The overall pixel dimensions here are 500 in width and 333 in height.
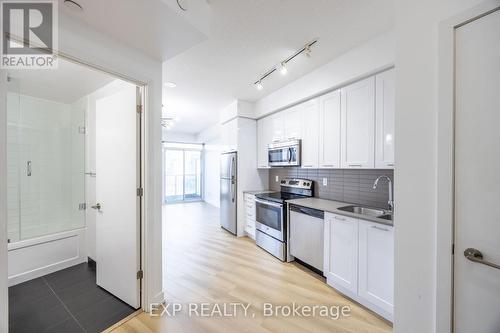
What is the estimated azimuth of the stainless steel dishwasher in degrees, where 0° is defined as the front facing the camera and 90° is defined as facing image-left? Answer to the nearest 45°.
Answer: approximately 45°

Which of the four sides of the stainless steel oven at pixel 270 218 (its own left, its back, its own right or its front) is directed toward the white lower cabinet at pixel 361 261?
left

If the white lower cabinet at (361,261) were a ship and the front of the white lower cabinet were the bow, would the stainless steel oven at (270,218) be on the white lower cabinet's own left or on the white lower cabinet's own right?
on the white lower cabinet's own right

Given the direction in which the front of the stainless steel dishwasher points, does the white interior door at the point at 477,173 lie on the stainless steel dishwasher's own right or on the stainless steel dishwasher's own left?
on the stainless steel dishwasher's own left

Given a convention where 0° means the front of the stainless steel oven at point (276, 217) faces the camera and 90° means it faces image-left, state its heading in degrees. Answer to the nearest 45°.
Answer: approximately 45°

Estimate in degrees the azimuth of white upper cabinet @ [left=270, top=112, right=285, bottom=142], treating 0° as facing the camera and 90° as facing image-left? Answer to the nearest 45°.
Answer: approximately 45°

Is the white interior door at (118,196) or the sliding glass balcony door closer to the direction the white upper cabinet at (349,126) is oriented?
the white interior door
